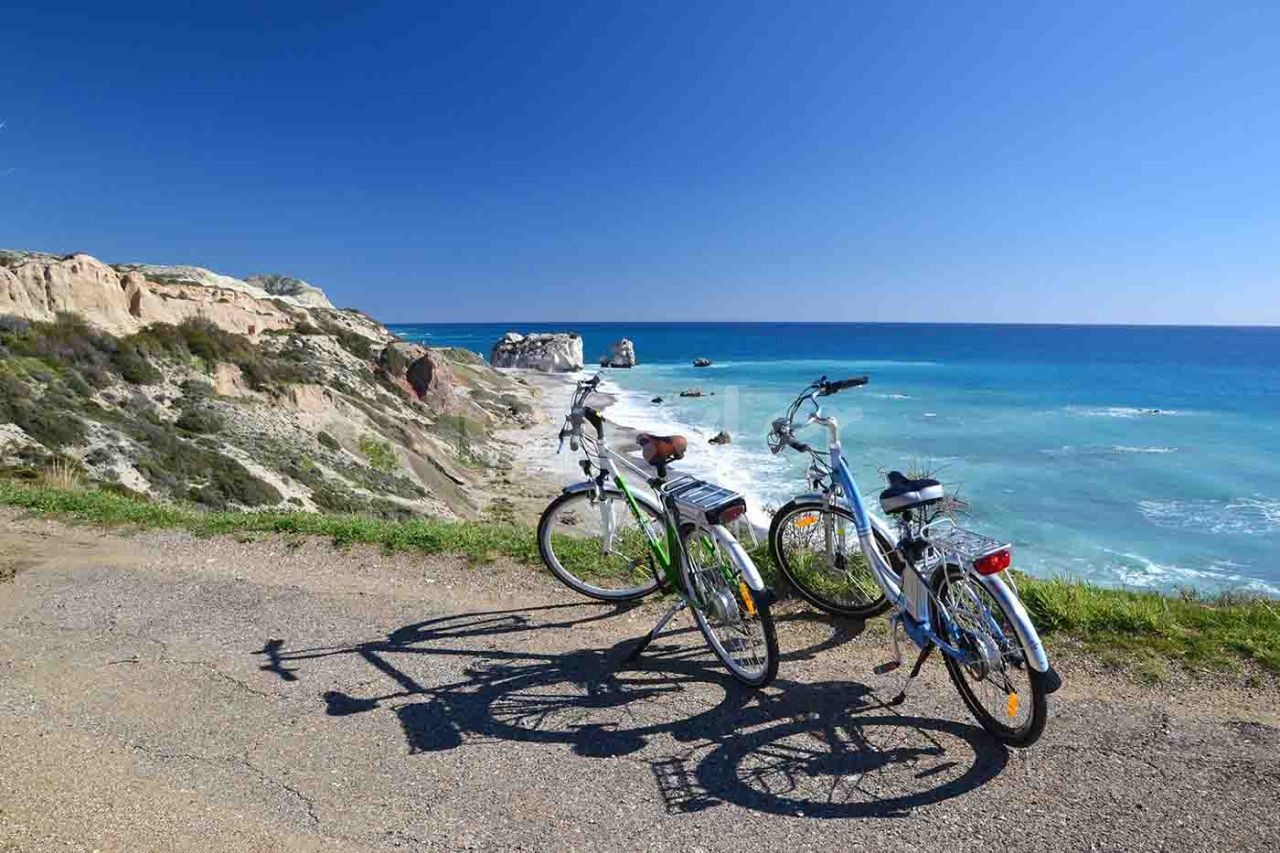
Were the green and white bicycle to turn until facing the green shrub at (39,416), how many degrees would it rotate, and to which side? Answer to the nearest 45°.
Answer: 0° — it already faces it

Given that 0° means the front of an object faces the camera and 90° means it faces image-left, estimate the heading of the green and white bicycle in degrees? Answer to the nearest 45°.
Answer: approximately 135°

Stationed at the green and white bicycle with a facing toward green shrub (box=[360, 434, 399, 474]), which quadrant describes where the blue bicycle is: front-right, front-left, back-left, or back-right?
back-right

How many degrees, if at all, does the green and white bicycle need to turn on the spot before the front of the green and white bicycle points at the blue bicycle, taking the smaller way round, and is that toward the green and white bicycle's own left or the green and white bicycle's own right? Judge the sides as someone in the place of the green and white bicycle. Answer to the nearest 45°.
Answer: approximately 180°

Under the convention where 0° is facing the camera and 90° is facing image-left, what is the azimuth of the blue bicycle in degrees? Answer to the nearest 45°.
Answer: approximately 135°
